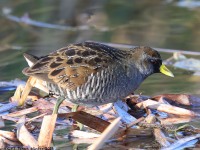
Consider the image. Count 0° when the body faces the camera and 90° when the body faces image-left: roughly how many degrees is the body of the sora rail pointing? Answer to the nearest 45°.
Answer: approximately 270°

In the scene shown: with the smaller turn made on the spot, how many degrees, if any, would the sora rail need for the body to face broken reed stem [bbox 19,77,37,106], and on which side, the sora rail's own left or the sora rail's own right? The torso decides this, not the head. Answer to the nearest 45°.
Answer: approximately 135° to the sora rail's own left
